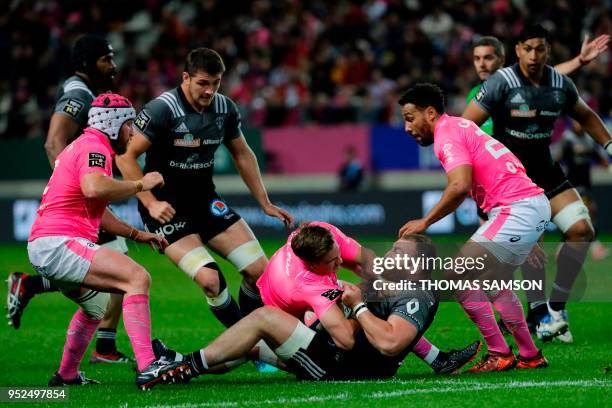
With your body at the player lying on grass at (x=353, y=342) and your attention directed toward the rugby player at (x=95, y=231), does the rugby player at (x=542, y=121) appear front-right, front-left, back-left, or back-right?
back-right

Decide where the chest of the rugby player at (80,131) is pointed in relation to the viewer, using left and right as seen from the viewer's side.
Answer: facing to the right of the viewer

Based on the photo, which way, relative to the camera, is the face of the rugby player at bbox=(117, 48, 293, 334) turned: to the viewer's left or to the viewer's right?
to the viewer's right

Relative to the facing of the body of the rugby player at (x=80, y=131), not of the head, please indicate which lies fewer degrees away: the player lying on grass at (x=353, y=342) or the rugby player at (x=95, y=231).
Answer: the player lying on grass

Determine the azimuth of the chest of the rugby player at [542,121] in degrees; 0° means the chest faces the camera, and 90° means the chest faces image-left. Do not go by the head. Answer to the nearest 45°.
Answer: approximately 0°

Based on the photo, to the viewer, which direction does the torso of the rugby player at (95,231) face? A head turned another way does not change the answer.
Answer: to the viewer's right

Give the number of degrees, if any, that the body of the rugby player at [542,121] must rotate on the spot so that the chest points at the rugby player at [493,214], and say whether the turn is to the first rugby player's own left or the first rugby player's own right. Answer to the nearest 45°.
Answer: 0° — they already face them

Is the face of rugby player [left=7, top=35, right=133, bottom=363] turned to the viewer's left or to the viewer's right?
to the viewer's right

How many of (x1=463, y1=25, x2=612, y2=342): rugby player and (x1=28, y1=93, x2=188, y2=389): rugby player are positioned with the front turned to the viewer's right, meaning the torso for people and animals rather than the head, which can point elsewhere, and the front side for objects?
1
